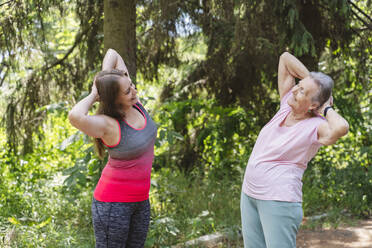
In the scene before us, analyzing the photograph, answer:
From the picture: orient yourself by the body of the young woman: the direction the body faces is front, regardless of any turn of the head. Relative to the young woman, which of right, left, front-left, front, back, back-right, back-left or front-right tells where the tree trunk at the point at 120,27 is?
back-left

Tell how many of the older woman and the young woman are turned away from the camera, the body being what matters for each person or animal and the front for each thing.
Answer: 0

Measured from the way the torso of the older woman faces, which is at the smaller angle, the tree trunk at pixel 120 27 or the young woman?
the young woman

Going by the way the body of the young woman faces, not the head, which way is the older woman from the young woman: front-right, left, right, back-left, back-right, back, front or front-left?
front-left

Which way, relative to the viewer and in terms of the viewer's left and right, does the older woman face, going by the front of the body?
facing the viewer and to the left of the viewer

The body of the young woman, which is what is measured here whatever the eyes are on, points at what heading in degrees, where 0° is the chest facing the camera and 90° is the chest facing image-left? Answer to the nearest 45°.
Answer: approximately 315°

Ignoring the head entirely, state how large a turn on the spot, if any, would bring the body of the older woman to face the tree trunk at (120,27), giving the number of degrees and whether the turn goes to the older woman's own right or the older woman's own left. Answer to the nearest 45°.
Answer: approximately 90° to the older woman's own right

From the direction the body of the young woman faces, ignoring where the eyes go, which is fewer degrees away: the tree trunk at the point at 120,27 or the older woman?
the older woman

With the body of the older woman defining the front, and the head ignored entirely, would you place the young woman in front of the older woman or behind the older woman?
in front

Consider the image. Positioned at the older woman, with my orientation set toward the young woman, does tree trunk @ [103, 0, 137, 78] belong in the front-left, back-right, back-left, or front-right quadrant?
front-right
